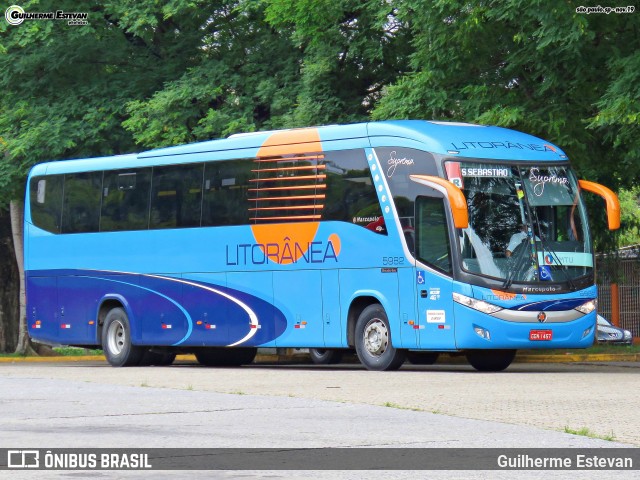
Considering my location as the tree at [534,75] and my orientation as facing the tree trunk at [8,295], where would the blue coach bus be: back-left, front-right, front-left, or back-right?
front-left

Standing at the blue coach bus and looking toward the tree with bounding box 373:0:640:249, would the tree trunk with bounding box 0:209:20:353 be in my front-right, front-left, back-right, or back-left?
back-left

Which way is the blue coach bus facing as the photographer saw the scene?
facing the viewer and to the right of the viewer

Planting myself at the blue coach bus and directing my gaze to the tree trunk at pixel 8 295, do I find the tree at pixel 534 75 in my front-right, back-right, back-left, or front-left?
back-right

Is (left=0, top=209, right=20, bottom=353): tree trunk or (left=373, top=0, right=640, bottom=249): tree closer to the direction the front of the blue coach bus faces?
the tree

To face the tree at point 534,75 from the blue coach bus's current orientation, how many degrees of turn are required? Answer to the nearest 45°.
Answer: approximately 45° to its left

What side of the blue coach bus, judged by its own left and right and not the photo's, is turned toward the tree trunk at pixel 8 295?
back
